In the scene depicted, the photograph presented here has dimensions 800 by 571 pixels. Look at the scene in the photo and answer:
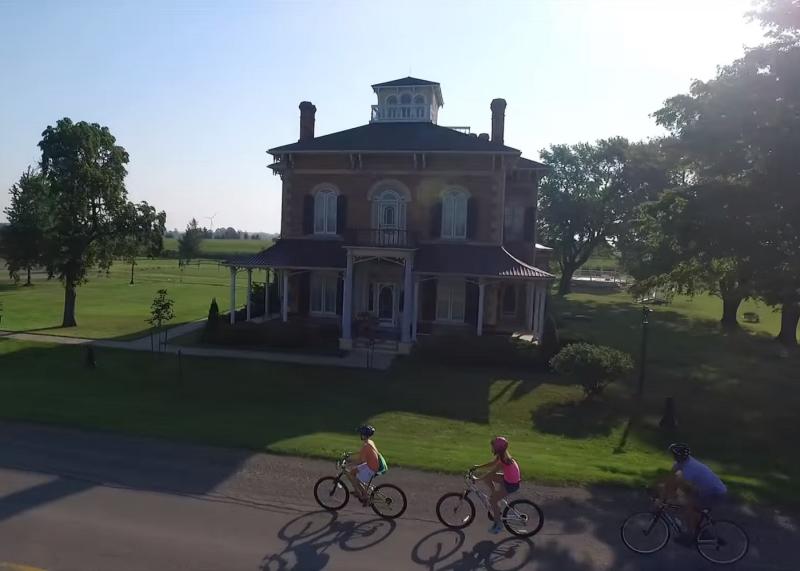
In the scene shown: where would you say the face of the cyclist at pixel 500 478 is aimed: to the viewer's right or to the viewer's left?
to the viewer's left

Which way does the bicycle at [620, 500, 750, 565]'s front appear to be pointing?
to the viewer's left

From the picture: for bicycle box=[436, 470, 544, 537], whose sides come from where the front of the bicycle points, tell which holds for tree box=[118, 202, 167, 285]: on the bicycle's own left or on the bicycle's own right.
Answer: on the bicycle's own right

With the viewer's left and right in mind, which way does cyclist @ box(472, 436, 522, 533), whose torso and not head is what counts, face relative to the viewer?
facing to the left of the viewer

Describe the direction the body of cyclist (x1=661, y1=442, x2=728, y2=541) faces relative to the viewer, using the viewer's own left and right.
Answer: facing to the left of the viewer

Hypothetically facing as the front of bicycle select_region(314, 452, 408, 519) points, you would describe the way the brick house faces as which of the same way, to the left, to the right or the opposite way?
to the left

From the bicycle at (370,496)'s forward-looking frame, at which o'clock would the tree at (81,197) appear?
The tree is roughly at 2 o'clock from the bicycle.

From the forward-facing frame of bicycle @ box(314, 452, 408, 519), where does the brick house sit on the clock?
The brick house is roughly at 3 o'clock from the bicycle.

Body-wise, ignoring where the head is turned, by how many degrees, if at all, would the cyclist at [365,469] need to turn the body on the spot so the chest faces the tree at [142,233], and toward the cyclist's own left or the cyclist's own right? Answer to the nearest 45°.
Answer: approximately 45° to the cyclist's own right

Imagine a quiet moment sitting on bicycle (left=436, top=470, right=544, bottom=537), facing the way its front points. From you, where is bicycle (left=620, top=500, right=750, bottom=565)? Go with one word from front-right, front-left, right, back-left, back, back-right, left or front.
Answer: back

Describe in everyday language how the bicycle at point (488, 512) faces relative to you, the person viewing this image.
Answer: facing to the left of the viewer

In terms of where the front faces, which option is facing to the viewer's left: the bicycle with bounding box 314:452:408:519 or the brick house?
the bicycle

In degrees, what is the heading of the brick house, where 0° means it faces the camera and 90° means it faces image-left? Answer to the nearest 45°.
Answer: approximately 0°
